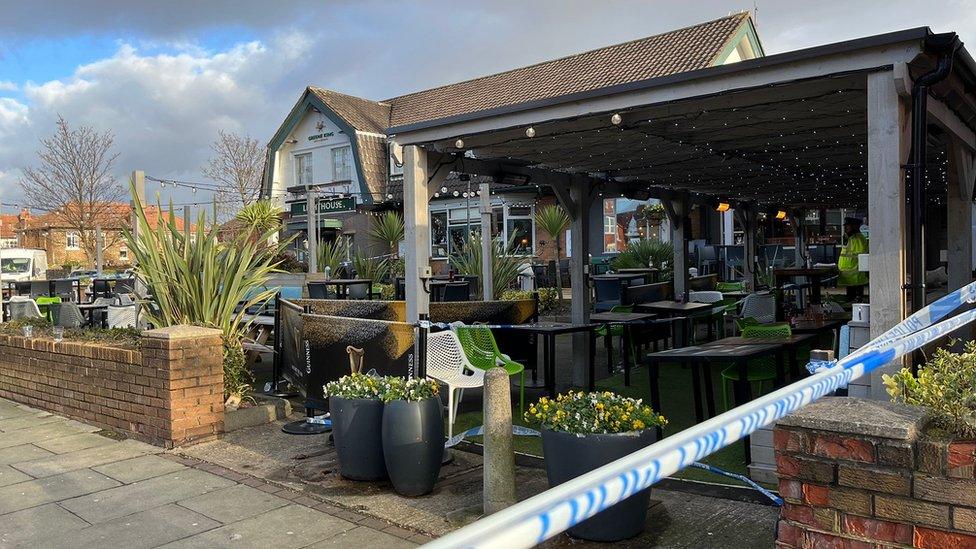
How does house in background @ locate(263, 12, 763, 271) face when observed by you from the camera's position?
facing the viewer and to the left of the viewer

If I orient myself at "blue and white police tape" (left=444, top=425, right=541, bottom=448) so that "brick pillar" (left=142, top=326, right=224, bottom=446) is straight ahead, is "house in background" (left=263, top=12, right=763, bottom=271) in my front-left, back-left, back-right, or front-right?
front-right

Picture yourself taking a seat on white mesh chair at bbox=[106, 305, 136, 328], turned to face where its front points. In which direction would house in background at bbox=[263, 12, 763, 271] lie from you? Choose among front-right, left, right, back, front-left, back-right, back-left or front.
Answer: front-right

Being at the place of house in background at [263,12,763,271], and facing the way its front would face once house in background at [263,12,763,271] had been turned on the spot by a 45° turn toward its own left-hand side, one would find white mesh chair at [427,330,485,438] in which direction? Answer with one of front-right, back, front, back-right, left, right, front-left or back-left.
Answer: front

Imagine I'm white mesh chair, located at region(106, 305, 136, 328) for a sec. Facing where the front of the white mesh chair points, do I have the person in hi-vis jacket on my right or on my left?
on my right

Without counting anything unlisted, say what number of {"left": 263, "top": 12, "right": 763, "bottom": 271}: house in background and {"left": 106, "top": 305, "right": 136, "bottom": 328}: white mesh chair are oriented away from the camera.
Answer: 1

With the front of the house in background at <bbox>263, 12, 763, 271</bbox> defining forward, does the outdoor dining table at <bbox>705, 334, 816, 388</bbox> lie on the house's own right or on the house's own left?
on the house's own left

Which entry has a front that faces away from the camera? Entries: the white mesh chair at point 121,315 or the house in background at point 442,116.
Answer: the white mesh chair

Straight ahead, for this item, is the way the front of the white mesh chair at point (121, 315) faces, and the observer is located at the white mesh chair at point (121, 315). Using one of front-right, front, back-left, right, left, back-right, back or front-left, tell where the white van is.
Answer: front

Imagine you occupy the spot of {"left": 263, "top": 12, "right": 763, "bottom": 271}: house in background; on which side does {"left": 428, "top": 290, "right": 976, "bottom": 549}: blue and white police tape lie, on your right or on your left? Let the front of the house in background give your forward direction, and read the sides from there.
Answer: on your left

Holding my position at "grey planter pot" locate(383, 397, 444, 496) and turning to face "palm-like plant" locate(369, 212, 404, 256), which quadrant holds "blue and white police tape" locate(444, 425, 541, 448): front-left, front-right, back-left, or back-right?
front-right

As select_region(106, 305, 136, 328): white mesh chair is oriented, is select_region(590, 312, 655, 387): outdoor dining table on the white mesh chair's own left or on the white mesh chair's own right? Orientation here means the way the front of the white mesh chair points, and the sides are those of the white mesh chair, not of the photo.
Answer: on the white mesh chair's own right

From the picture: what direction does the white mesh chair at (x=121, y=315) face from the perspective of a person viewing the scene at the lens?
facing away from the viewer
